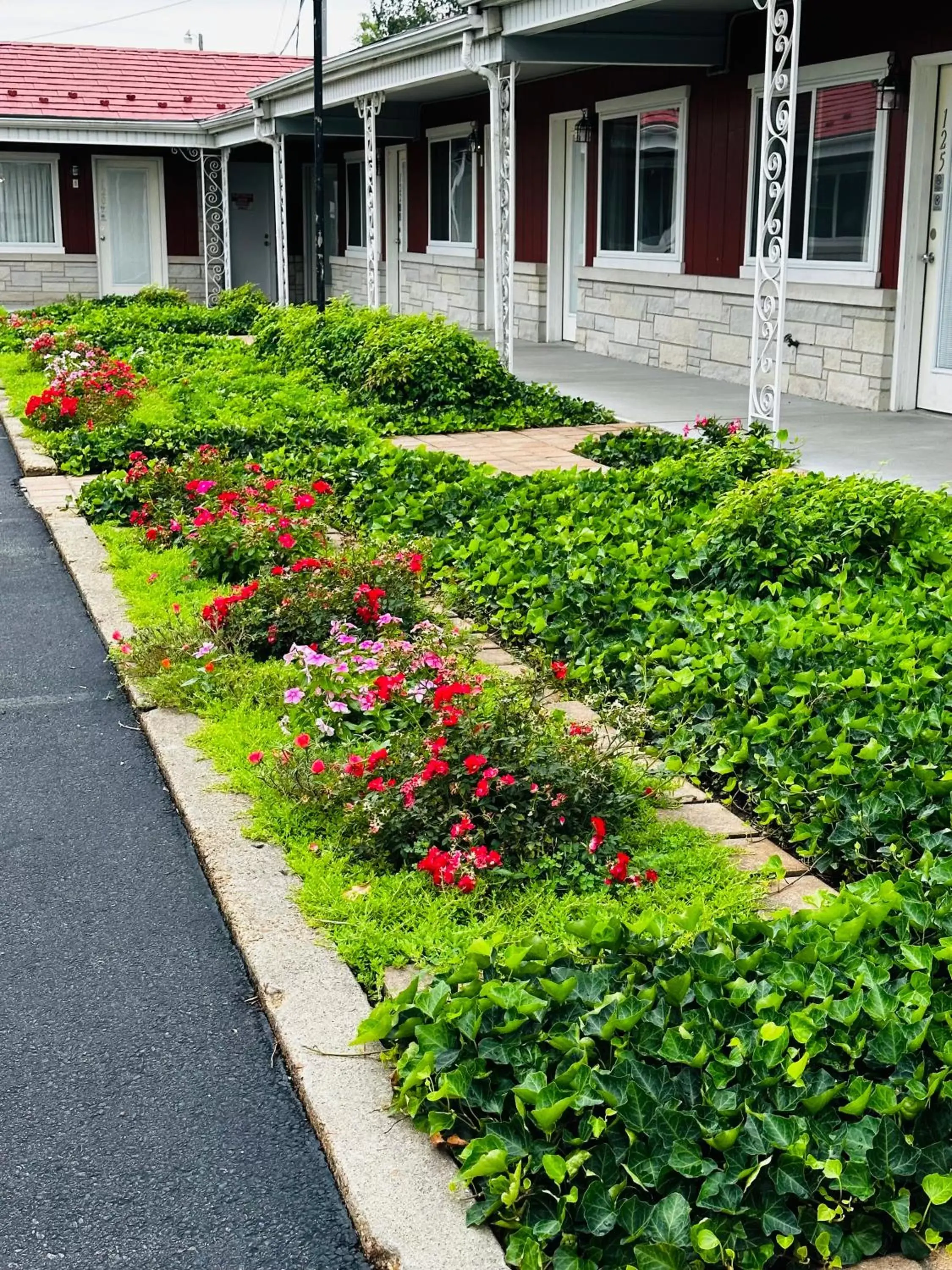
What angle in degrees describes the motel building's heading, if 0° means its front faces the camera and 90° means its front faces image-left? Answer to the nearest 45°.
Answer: approximately 45°

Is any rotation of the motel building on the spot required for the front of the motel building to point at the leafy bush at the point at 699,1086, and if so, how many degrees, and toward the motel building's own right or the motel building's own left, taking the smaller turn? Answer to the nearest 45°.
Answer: approximately 45° to the motel building's own left

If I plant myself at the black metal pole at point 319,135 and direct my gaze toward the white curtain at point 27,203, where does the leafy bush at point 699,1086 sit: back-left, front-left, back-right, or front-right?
back-left

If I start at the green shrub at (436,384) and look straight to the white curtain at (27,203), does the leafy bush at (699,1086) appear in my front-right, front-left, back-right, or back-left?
back-left
